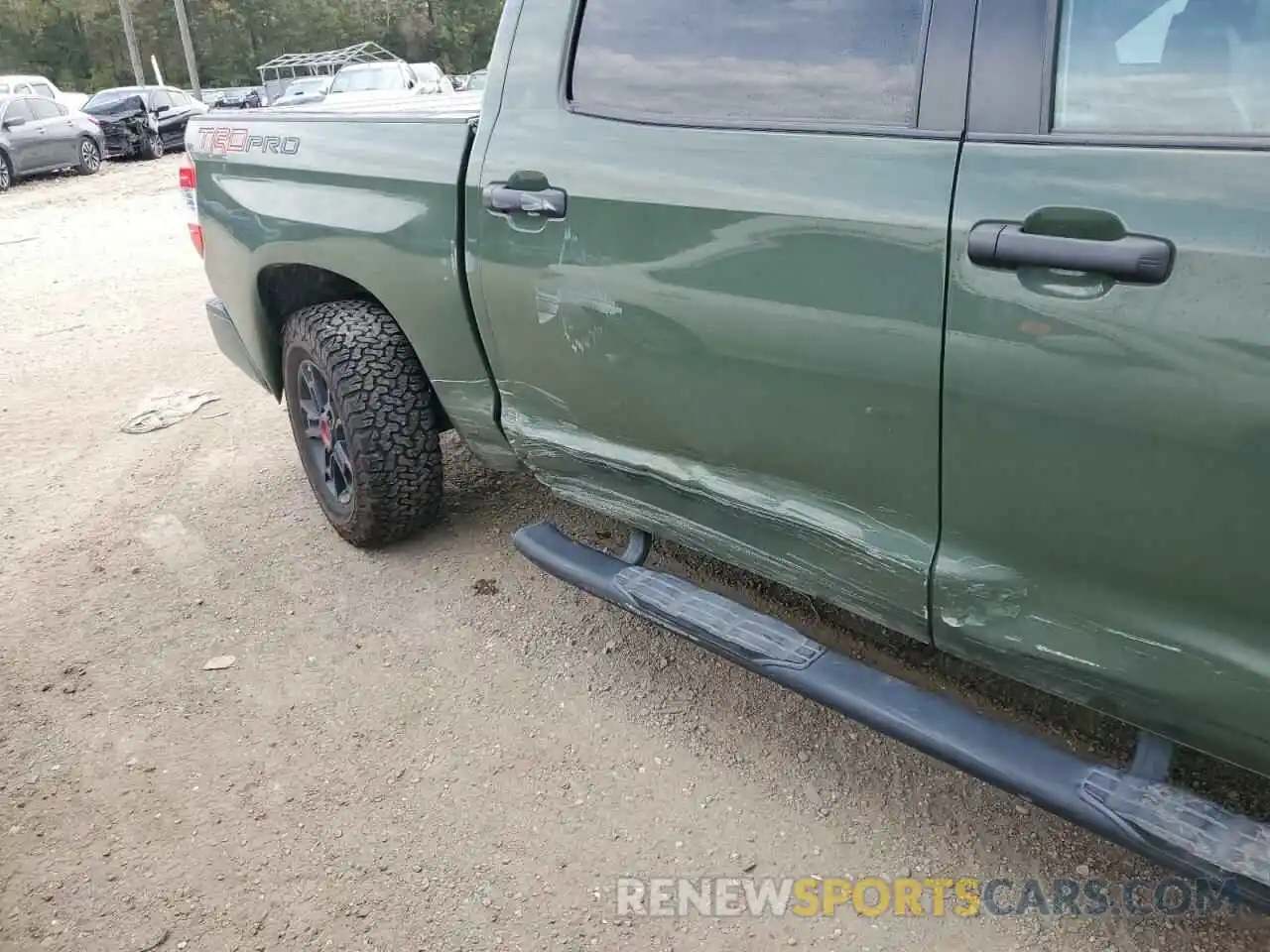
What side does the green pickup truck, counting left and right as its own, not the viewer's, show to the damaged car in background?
back

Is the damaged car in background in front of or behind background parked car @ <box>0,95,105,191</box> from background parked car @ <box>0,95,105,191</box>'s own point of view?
behind

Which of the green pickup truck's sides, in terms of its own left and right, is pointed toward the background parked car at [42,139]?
back

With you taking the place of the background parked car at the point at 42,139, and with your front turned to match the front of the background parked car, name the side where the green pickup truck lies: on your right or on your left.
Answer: on your left

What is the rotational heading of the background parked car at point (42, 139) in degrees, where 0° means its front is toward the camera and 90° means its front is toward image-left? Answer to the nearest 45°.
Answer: approximately 45°

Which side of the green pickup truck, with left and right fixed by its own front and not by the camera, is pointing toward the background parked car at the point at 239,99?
back

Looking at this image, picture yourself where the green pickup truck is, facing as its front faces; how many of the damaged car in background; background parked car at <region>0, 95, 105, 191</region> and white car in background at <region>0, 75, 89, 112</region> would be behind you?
3

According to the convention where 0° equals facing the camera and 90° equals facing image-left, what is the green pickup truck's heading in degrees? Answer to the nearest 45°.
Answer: approximately 315°
